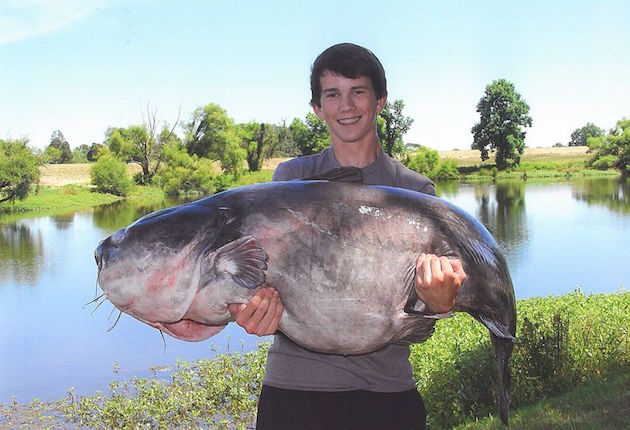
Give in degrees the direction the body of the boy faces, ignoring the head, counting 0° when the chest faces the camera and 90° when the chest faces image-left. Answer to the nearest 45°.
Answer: approximately 0°
